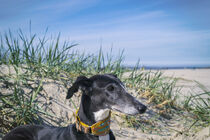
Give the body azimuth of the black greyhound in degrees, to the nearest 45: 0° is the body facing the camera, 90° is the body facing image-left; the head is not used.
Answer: approximately 270°
